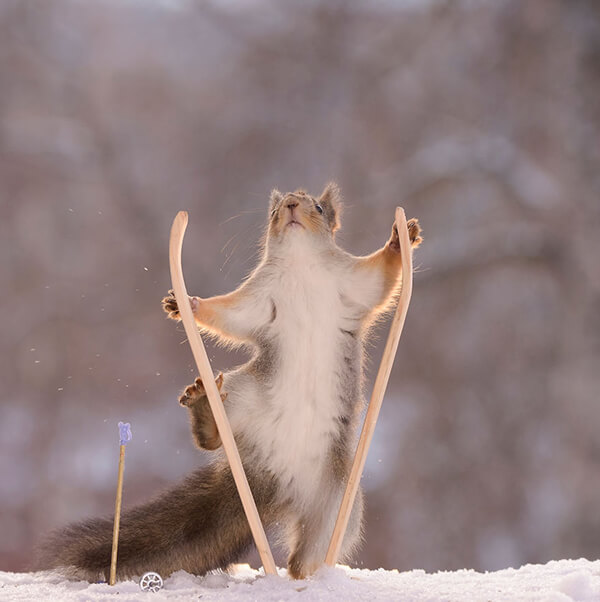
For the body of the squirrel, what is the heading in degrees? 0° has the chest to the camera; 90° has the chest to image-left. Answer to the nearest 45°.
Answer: approximately 0°
